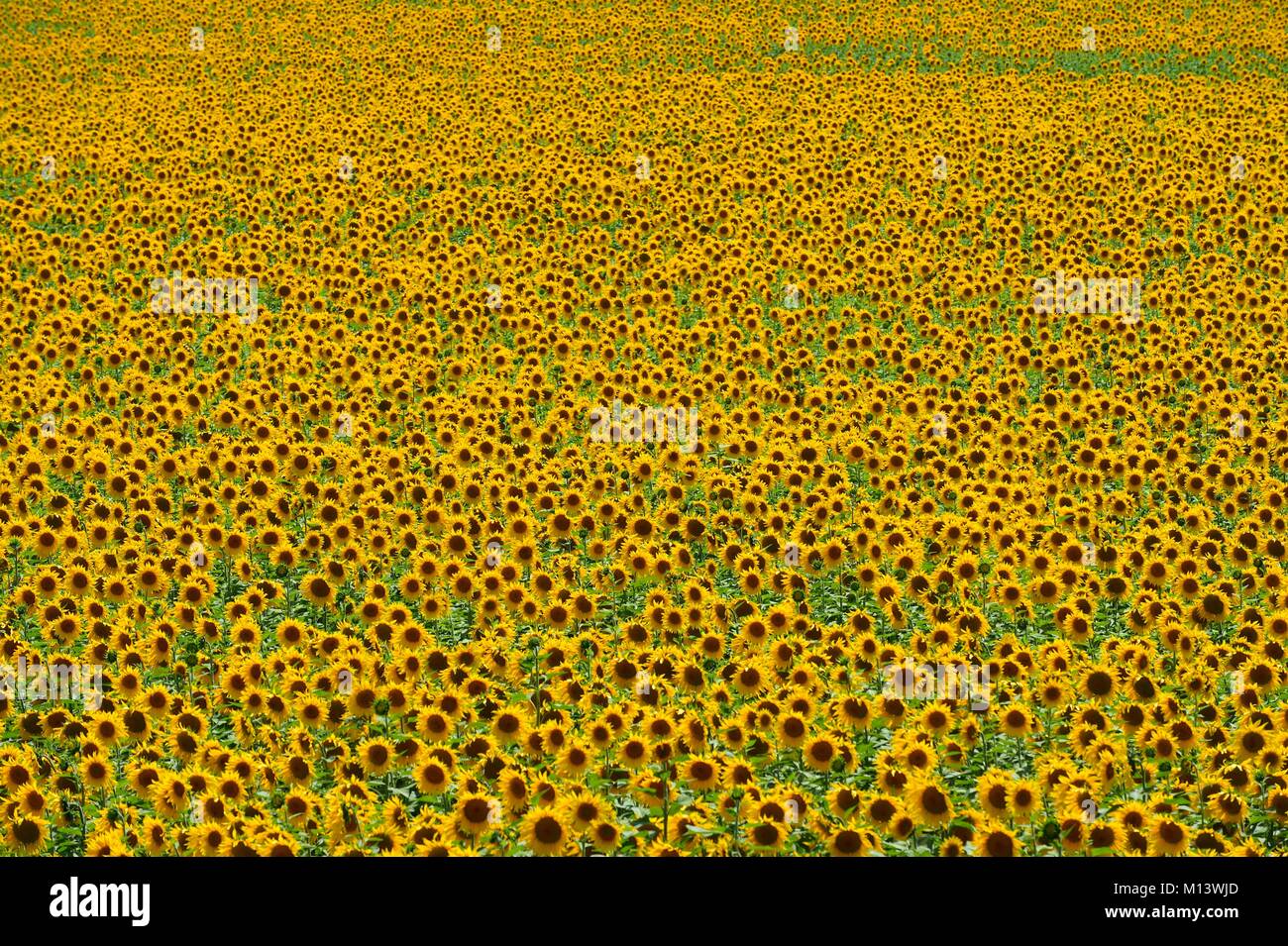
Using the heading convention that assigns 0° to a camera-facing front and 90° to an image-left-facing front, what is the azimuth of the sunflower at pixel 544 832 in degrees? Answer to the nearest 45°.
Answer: approximately 0°
